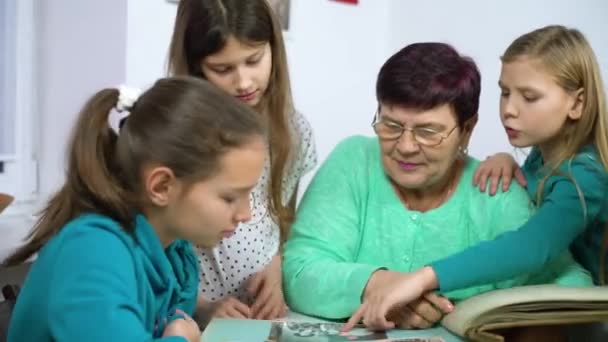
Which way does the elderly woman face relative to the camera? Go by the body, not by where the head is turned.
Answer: toward the camera

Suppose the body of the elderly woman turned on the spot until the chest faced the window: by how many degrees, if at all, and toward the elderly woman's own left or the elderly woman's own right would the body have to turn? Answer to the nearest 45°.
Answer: approximately 135° to the elderly woman's own right

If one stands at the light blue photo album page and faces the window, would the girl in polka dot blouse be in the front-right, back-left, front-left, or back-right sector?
front-right

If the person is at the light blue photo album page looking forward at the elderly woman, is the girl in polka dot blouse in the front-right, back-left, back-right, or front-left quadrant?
front-left

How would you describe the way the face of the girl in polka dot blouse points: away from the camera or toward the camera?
toward the camera
